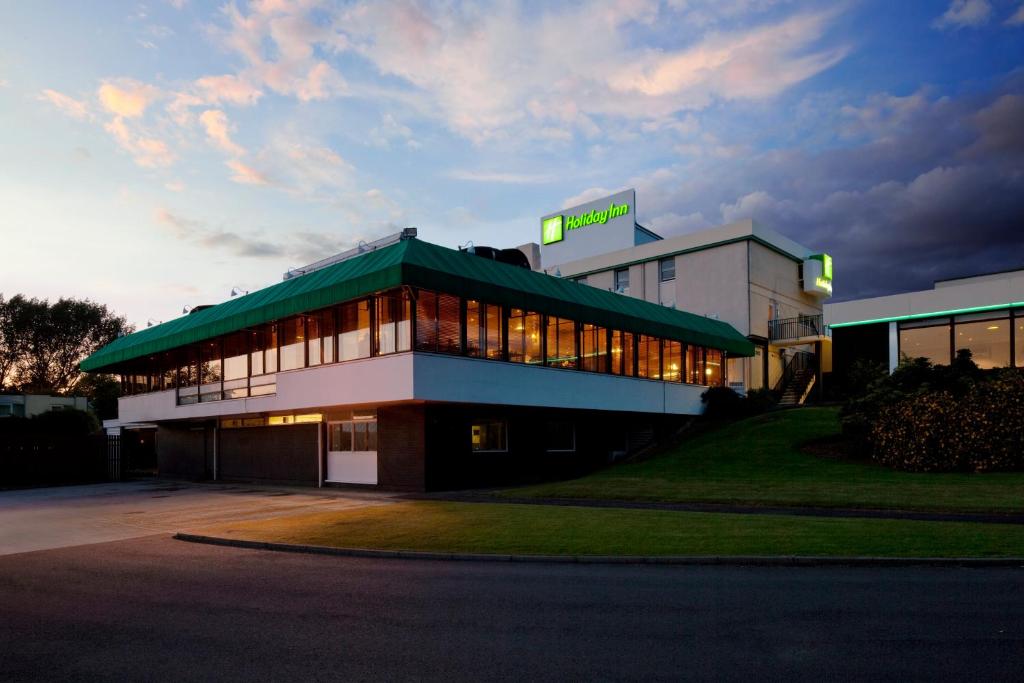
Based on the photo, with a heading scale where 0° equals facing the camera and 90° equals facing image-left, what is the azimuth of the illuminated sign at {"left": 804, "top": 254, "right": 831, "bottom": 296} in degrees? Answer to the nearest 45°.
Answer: approximately 315°

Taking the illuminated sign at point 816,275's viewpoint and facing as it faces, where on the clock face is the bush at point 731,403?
The bush is roughly at 2 o'clock from the illuminated sign.
